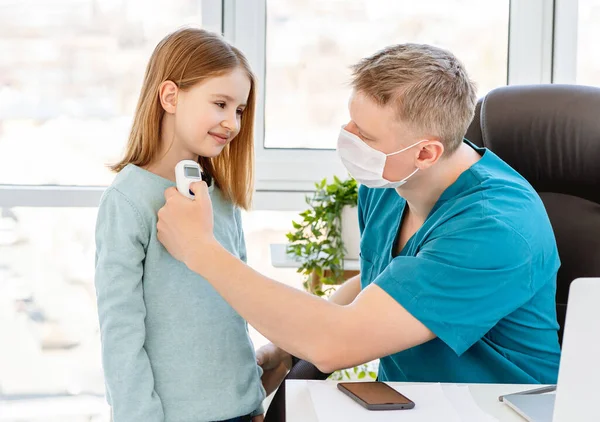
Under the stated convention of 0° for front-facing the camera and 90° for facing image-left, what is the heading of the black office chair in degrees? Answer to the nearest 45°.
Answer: approximately 45°

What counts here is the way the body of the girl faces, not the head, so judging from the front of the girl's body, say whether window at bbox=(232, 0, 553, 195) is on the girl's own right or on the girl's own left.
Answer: on the girl's own left

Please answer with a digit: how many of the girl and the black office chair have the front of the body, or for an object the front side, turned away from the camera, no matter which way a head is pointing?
0

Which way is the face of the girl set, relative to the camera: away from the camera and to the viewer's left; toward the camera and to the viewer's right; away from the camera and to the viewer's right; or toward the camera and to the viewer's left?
toward the camera and to the viewer's right

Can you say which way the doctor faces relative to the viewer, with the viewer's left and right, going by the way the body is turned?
facing the viewer and to the left of the viewer

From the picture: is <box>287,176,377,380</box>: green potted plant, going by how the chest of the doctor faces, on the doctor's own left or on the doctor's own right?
on the doctor's own right

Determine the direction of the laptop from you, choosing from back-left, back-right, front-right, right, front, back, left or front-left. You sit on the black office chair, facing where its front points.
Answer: front-left

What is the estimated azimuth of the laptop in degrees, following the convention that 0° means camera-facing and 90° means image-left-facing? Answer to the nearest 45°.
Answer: approximately 135°

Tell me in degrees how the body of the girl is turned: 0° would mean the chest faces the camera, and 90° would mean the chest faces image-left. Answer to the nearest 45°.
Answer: approximately 315°

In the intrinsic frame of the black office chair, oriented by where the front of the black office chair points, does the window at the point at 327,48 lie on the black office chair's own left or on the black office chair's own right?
on the black office chair's own right

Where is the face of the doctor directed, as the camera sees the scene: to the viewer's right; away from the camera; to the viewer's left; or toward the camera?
to the viewer's left

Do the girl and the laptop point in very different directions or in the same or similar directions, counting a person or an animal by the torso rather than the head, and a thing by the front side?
very different directions
